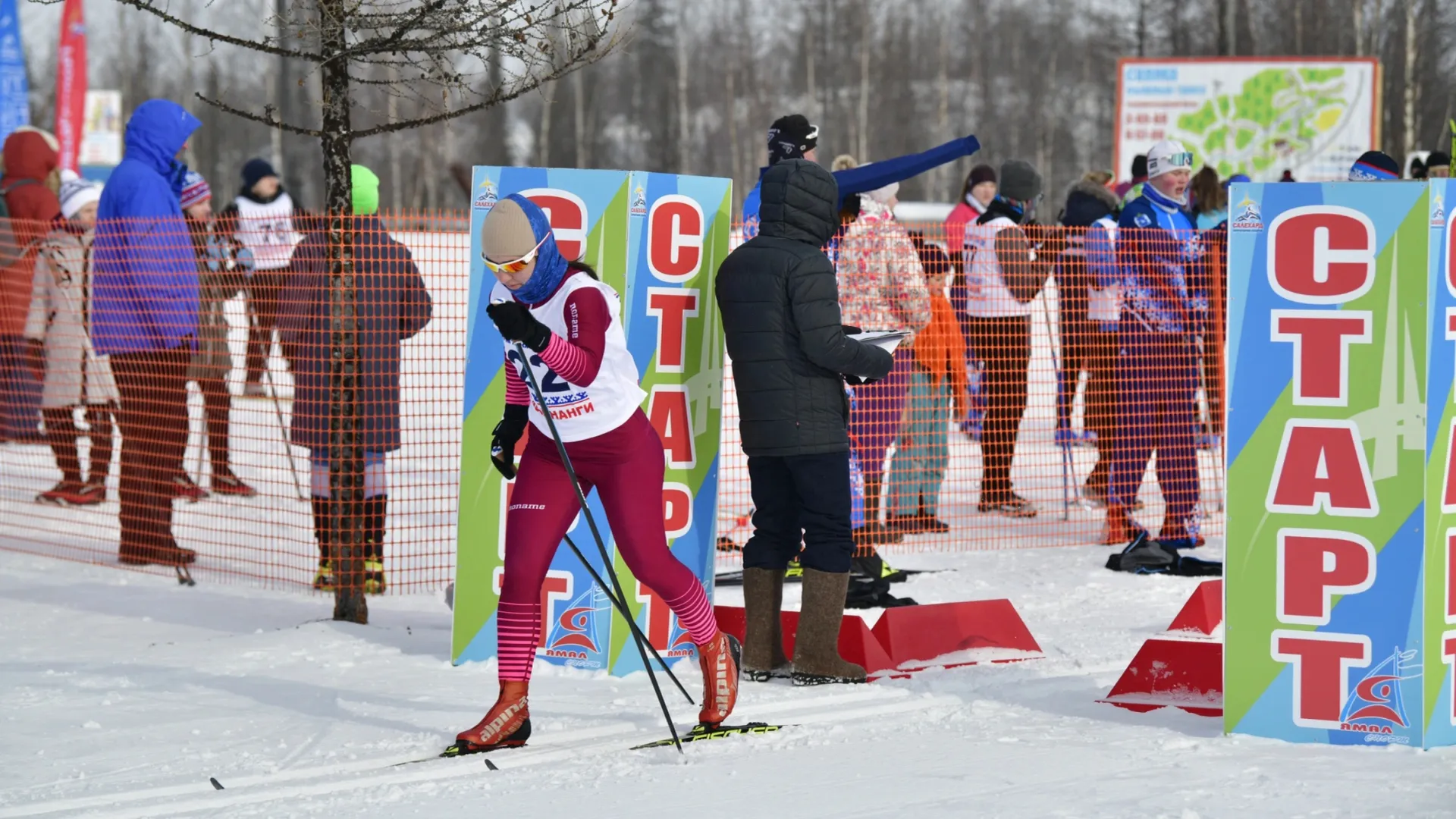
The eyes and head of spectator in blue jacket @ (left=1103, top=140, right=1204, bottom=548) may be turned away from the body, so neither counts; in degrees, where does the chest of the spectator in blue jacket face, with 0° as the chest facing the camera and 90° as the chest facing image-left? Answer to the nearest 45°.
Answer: approximately 315°

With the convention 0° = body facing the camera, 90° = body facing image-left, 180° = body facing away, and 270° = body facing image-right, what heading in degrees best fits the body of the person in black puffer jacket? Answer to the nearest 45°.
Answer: approximately 225°

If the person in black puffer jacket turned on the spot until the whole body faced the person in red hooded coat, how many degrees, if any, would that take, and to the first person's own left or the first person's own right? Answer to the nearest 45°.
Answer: approximately 90° to the first person's own left

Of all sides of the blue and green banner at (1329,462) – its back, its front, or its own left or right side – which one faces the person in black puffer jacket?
right

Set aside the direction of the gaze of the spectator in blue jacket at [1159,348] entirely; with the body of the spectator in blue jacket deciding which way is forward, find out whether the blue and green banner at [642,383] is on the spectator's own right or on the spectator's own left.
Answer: on the spectator's own right

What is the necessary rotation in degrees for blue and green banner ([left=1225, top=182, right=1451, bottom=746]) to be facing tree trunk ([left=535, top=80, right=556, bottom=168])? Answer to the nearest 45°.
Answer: approximately 135° to its right

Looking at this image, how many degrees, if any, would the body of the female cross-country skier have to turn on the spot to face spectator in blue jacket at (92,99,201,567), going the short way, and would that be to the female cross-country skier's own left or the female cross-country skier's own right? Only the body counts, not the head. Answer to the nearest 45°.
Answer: approximately 90° to the female cross-country skier's own right

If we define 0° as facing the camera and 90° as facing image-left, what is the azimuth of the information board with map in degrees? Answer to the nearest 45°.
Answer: approximately 0°

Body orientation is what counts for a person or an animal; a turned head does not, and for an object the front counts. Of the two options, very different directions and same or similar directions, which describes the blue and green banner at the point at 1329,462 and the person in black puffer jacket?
very different directions

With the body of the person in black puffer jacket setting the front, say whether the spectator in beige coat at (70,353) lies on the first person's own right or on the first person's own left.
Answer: on the first person's own left
